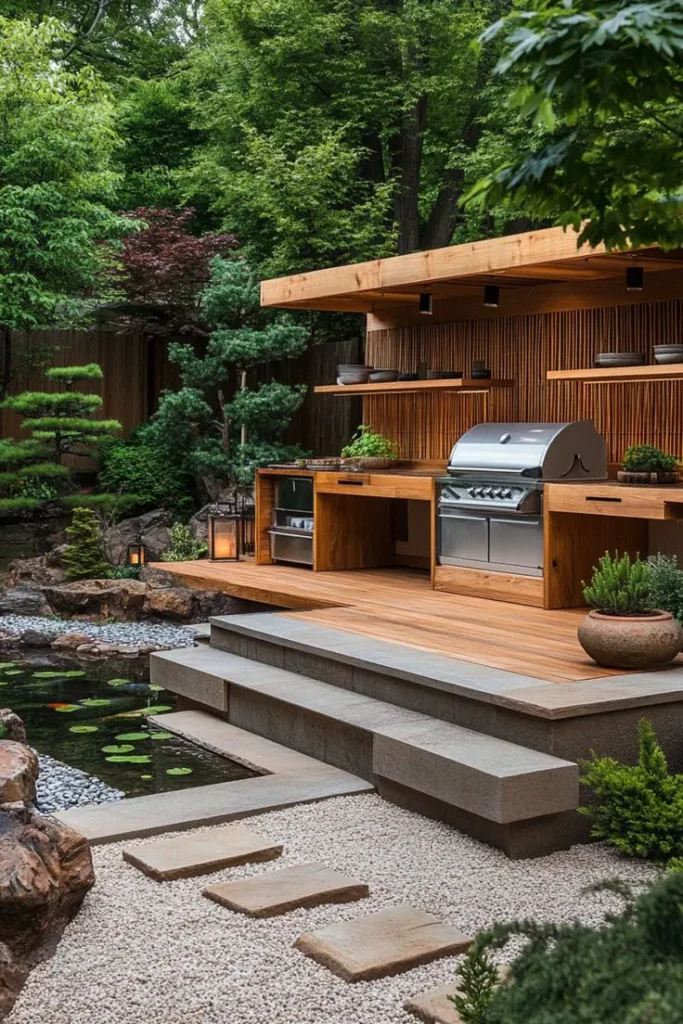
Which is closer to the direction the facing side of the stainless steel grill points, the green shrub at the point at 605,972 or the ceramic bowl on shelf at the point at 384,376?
the green shrub

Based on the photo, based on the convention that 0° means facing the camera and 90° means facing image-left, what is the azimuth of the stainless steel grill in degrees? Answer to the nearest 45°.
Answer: approximately 45°

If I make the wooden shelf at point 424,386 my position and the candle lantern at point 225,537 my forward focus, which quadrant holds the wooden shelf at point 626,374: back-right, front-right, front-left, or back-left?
back-left

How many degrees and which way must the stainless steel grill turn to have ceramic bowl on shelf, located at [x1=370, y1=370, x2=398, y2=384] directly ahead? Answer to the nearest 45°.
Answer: approximately 90° to its right

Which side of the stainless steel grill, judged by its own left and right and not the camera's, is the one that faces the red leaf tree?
right

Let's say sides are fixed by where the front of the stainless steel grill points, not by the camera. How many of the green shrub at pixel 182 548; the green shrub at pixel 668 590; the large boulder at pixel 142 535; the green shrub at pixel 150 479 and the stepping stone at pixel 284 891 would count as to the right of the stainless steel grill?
3

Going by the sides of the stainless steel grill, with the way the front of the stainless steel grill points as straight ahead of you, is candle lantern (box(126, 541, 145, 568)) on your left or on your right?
on your right

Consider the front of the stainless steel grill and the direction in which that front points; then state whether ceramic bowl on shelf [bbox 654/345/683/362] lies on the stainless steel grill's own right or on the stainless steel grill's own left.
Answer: on the stainless steel grill's own left

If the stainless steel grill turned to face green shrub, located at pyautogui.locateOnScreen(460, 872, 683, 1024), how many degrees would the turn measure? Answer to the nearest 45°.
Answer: approximately 45° to its left

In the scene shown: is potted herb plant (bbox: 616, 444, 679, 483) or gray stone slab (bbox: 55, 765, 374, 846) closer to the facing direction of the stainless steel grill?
the gray stone slab
